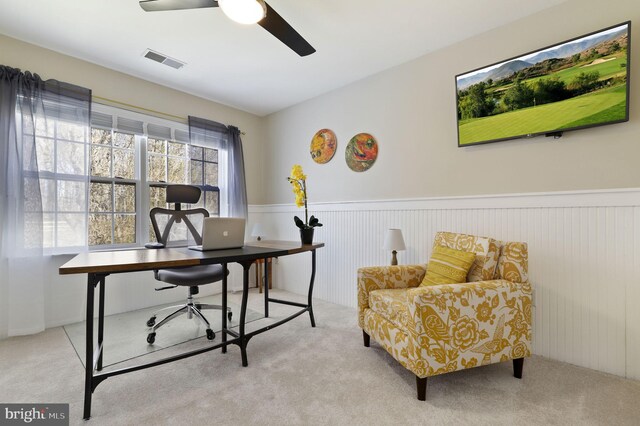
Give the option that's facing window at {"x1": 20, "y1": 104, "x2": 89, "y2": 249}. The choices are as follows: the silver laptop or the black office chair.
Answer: the silver laptop

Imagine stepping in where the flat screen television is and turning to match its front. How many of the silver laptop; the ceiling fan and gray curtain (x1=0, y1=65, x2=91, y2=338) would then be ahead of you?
3

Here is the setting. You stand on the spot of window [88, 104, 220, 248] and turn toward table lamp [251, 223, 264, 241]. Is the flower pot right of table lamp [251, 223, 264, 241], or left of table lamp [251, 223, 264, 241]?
right

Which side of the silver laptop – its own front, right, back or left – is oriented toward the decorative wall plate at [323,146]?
right

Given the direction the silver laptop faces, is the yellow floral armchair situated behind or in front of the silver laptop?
behind

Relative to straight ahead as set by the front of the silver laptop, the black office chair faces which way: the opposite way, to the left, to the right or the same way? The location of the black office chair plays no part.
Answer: the opposite way

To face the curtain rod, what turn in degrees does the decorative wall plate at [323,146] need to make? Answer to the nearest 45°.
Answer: approximately 45° to its right

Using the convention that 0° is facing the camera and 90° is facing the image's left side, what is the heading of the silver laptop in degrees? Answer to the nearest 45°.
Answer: approximately 135°

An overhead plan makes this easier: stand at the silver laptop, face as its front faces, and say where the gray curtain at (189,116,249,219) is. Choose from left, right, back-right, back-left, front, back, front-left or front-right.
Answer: front-right

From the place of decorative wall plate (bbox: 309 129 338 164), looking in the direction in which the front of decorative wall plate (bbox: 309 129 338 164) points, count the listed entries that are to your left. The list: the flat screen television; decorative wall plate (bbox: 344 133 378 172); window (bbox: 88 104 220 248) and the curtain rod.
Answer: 2

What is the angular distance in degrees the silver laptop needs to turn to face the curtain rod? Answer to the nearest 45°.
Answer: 0° — it already faces it

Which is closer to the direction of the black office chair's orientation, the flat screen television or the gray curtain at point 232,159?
the flat screen television

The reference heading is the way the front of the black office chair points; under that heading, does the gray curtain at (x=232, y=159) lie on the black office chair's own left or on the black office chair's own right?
on the black office chair's own left
